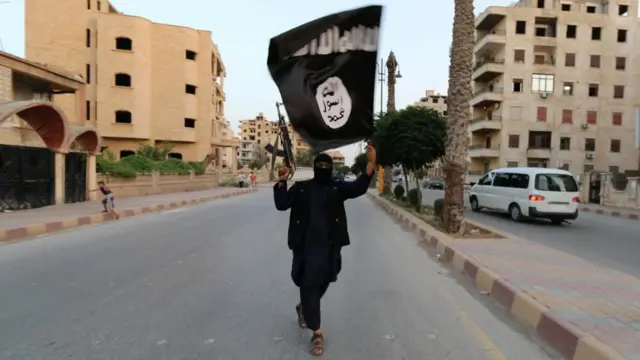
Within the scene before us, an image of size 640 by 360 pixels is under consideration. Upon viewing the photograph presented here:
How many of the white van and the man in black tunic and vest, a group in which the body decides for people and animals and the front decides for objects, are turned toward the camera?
1

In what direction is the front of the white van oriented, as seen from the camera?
facing away from the viewer and to the left of the viewer

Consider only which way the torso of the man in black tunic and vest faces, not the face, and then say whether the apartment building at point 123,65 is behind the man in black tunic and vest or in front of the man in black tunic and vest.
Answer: behind

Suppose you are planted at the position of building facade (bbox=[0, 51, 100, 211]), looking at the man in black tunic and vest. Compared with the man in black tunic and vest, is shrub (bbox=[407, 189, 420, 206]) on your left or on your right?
left

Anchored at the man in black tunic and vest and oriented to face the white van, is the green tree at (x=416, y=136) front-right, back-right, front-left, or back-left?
front-left

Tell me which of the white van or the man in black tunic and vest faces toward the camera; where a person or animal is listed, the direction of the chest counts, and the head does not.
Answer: the man in black tunic and vest

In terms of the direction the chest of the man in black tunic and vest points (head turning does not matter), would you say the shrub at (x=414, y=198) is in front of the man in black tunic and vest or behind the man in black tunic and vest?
behind

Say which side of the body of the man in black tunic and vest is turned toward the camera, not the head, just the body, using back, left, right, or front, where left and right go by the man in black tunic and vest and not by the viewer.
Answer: front

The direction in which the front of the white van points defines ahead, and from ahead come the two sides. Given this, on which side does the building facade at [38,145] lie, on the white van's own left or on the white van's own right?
on the white van's own left

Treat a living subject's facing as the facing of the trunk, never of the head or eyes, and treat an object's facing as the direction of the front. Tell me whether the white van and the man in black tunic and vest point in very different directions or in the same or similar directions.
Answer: very different directions

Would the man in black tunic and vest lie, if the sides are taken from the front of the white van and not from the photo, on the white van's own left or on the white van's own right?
on the white van's own left

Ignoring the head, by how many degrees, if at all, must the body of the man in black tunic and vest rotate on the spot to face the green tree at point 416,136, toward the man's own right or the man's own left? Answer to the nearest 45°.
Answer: approximately 180°
